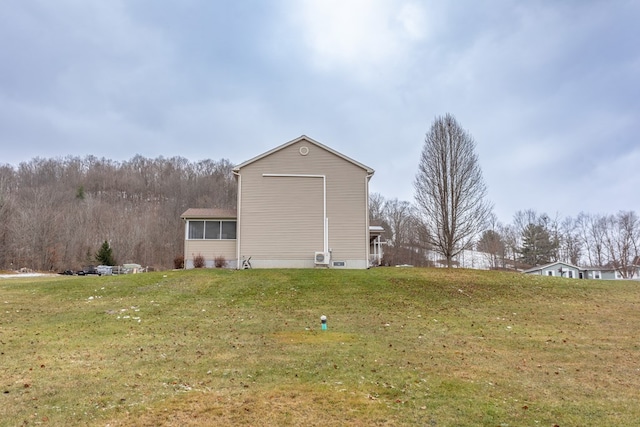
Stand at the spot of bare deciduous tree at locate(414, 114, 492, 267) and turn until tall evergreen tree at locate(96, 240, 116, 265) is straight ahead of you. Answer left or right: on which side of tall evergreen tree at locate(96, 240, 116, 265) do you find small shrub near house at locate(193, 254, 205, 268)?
left

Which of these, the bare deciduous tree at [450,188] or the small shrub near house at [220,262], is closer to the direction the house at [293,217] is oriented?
the bare deciduous tree

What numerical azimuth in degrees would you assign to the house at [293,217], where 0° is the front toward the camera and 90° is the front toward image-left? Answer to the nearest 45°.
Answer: approximately 270°

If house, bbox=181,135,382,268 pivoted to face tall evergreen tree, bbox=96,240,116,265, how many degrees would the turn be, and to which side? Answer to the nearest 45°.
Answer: approximately 135° to its left

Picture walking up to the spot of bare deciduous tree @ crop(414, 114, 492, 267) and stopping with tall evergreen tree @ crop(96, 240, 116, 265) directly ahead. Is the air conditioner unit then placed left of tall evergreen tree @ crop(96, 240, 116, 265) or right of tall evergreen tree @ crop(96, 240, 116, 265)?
left

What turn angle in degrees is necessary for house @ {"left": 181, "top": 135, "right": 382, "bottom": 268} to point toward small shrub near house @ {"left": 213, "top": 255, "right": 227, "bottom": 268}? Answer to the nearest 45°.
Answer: approximately 180°
